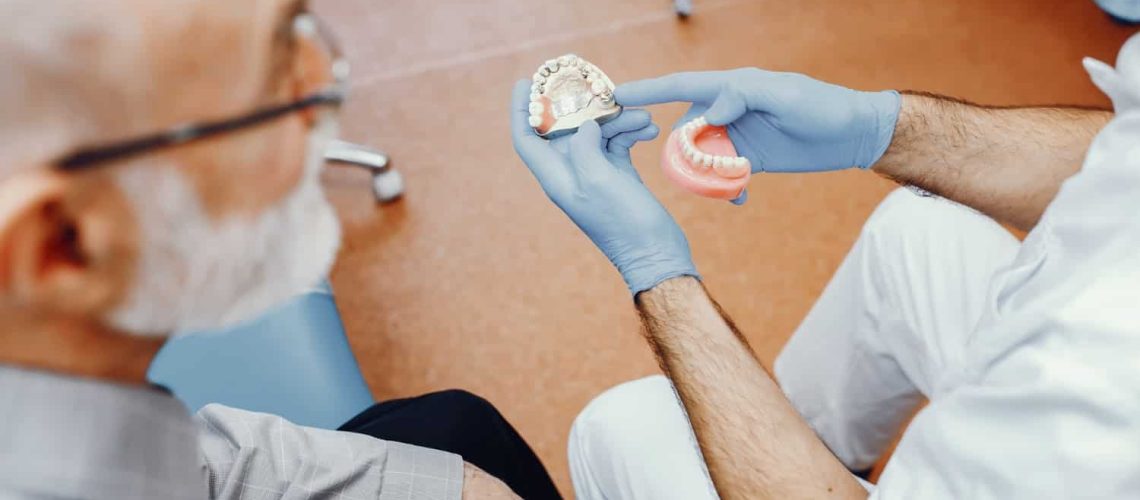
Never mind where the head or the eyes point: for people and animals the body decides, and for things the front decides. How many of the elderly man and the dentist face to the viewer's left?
1

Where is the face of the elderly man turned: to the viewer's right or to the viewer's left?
to the viewer's right

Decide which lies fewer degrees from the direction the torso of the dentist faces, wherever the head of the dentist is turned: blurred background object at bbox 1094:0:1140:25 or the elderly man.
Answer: the elderly man

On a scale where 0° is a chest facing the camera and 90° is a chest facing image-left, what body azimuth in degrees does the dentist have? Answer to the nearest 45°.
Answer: approximately 90°

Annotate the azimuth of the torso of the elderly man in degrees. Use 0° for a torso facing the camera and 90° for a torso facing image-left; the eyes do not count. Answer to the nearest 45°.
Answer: approximately 225°

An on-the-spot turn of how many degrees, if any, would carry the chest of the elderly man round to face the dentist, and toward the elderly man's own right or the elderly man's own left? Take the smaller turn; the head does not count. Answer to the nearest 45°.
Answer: approximately 45° to the elderly man's own right

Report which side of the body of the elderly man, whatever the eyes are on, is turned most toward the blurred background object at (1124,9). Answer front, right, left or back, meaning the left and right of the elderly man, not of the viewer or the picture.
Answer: front
